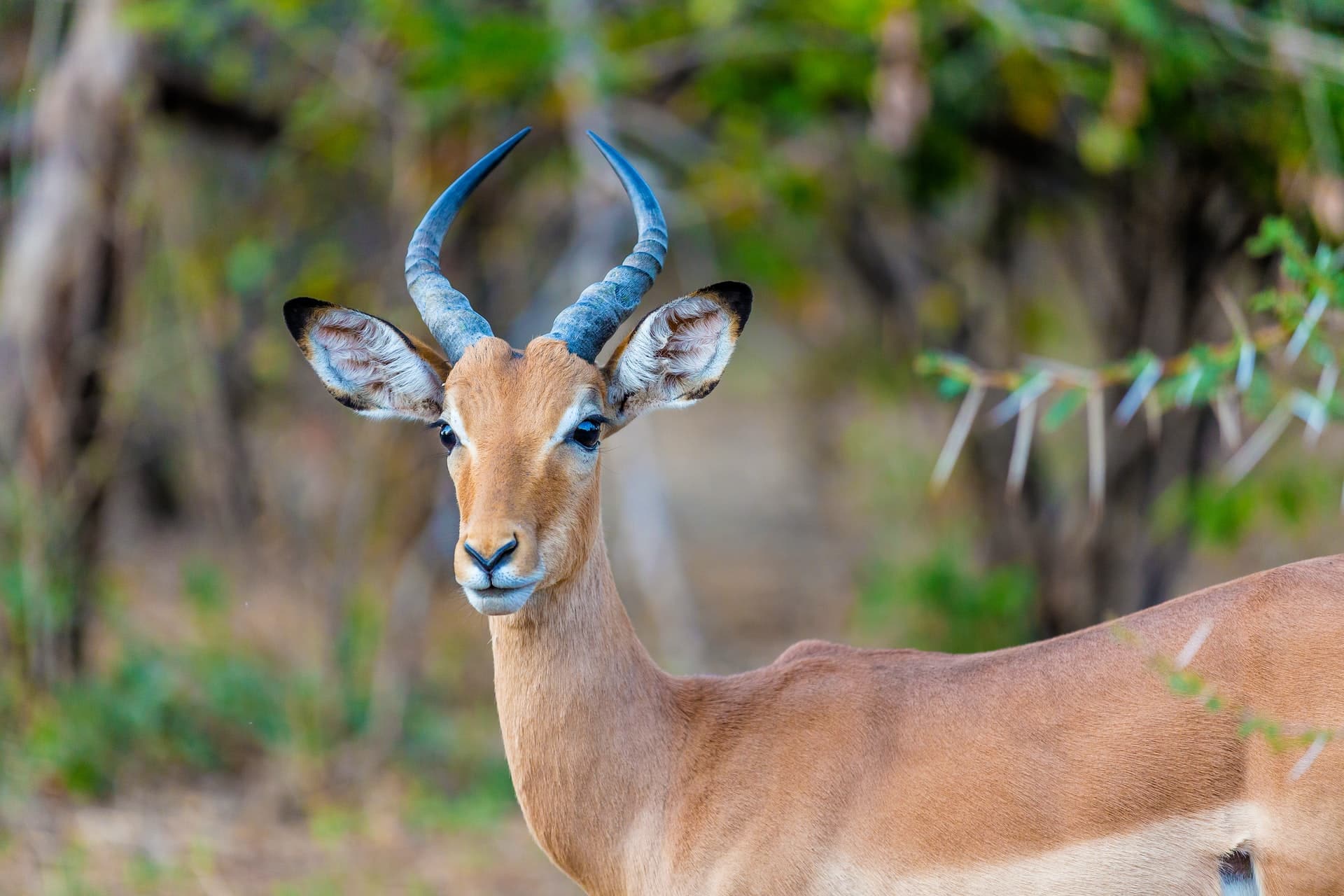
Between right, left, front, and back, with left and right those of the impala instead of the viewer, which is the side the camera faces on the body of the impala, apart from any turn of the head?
left

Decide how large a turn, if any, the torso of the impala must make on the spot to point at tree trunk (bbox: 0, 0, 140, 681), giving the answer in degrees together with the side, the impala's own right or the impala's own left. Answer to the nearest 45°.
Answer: approximately 45° to the impala's own right

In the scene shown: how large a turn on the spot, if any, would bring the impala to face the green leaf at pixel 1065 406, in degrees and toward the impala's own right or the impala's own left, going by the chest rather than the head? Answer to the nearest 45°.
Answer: approximately 135° to the impala's own right

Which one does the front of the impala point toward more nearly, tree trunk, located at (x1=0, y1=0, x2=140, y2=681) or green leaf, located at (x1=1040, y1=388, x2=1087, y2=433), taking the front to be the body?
the tree trunk
